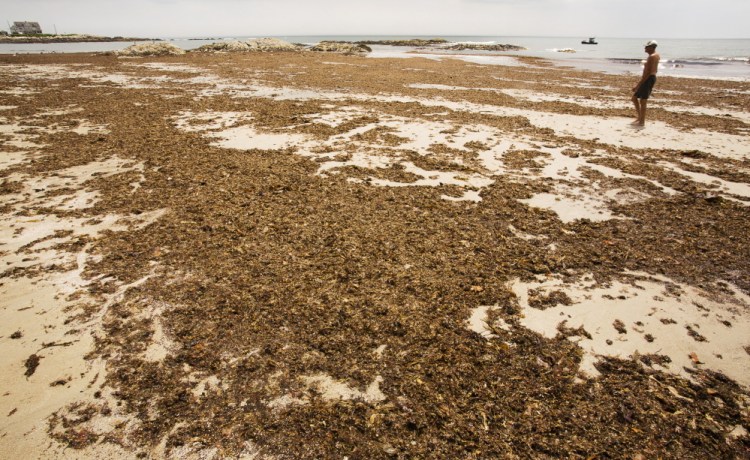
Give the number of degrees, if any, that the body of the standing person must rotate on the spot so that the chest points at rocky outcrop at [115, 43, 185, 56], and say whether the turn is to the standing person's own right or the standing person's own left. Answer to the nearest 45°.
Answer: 0° — they already face it

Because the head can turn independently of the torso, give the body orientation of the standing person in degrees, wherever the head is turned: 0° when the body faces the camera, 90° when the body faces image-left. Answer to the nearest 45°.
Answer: approximately 90°
